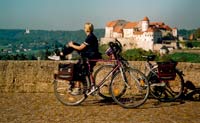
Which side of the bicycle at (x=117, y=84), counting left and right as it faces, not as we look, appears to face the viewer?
right

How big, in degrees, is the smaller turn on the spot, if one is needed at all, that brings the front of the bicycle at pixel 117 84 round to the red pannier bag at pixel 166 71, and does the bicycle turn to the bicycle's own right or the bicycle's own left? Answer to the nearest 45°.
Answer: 0° — it already faces it
